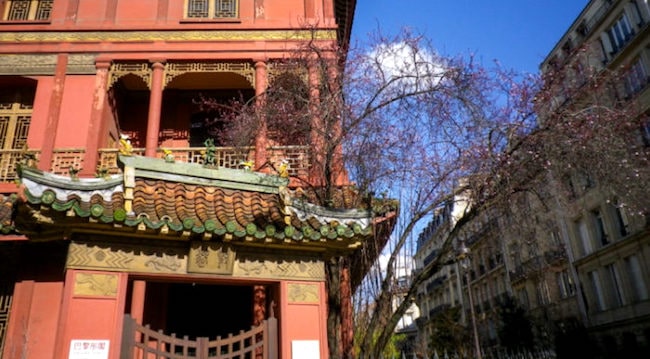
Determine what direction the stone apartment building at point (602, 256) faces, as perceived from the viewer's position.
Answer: facing the viewer and to the left of the viewer

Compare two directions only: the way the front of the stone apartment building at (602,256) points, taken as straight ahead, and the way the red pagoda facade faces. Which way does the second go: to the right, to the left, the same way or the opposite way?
to the left

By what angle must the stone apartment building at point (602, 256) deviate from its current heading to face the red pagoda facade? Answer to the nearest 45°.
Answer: approximately 45° to its left

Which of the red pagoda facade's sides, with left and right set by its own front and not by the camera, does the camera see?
front

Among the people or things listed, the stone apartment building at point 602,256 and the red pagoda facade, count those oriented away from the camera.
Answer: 0

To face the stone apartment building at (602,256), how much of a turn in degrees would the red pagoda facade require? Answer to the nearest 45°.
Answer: approximately 135° to its left
